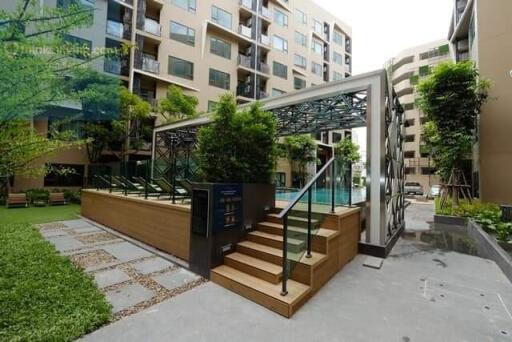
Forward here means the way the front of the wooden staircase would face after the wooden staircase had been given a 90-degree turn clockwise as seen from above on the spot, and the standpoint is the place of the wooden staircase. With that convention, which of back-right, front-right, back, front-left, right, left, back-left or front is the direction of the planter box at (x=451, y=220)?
right

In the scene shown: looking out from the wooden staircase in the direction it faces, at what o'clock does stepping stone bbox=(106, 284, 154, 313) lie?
The stepping stone is roughly at 1 o'clock from the wooden staircase.

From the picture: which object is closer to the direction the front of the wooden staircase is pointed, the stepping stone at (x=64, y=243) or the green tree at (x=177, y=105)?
the stepping stone

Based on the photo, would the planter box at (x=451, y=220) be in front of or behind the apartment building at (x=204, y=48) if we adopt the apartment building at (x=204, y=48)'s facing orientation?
in front

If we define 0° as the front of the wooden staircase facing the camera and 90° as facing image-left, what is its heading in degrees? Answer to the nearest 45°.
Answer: approximately 45°

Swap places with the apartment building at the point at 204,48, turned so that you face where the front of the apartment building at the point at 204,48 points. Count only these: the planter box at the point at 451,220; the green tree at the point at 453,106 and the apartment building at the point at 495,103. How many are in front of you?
3

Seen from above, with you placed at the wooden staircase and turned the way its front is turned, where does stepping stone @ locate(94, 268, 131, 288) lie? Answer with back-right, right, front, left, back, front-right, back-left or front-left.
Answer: front-right

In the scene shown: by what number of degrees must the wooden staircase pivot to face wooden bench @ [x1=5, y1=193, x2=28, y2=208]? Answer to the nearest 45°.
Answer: approximately 90° to its right

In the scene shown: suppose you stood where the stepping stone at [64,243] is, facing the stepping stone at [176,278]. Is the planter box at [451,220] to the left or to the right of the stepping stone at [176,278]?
left

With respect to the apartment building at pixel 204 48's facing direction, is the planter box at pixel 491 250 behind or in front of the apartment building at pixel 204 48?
in front

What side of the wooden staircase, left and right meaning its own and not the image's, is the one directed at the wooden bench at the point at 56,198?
right

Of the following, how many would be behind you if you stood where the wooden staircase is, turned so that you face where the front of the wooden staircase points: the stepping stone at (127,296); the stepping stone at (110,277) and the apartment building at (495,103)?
1

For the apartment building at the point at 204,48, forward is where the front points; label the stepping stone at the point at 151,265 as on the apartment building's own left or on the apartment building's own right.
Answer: on the apartment building's own right

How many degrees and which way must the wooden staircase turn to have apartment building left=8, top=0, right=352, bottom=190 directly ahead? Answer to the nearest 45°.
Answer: approximately 90° to its right

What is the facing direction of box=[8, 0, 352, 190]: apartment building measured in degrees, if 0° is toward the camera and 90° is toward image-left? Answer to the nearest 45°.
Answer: approximately 315°

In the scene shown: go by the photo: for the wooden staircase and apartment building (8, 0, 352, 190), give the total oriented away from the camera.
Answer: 0

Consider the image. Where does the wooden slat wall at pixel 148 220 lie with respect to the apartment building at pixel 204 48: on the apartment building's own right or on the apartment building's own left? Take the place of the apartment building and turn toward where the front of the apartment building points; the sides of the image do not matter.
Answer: on the apartment building's own right
